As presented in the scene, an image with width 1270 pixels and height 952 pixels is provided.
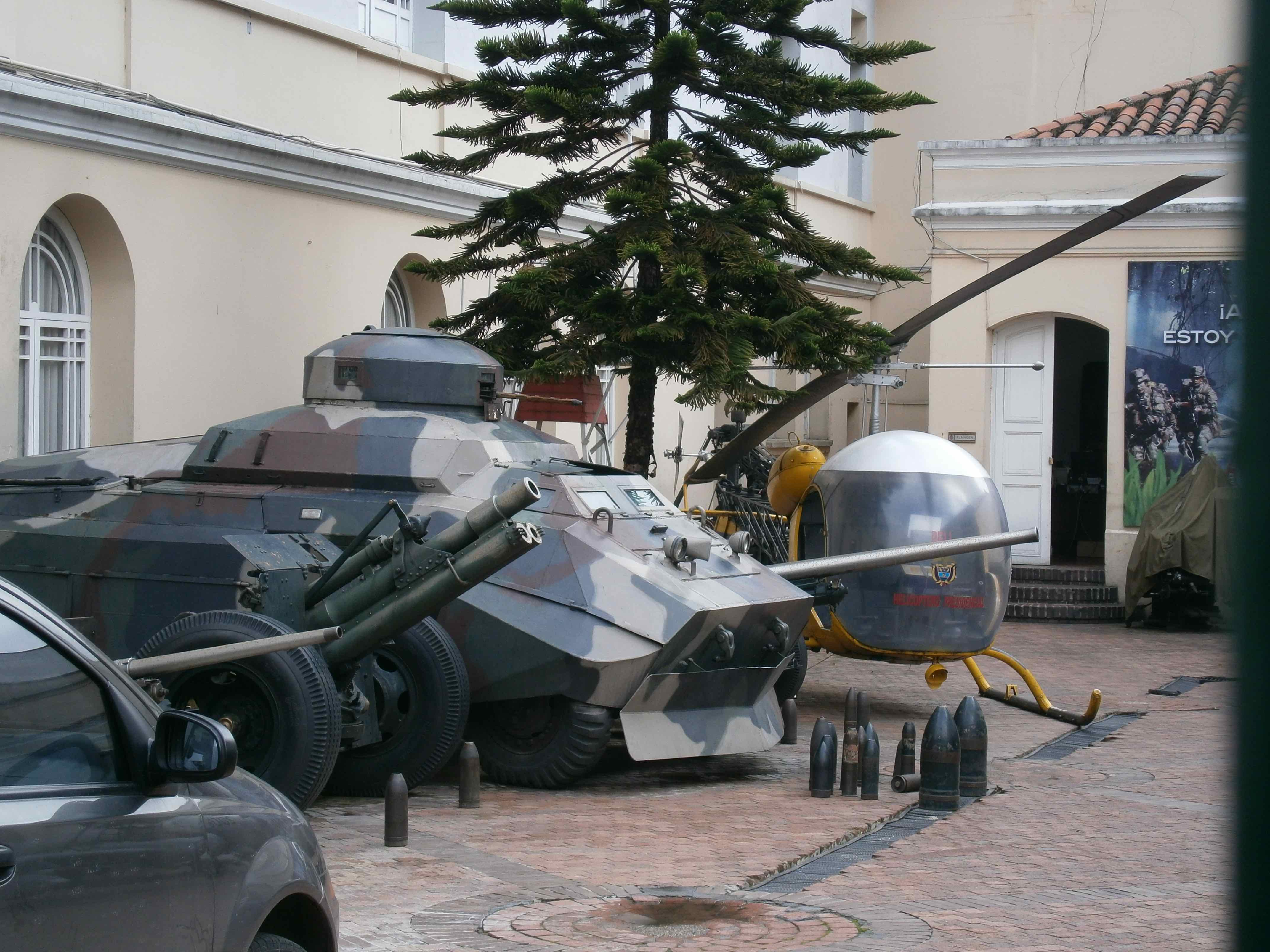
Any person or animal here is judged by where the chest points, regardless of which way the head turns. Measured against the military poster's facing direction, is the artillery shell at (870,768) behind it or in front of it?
in front

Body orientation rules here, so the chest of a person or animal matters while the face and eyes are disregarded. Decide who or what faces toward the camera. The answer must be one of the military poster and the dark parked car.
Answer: the military poster

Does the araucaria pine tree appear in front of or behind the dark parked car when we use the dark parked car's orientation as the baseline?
in front

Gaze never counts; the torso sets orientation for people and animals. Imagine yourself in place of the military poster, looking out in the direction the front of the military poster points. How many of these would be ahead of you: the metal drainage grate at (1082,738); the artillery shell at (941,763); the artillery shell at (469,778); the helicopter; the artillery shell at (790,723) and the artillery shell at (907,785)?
6

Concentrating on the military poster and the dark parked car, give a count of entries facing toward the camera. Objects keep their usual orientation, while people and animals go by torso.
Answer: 1

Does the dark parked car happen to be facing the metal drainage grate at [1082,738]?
yes

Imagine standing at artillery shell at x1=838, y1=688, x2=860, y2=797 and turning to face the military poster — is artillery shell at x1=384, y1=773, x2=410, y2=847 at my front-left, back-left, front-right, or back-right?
back-left

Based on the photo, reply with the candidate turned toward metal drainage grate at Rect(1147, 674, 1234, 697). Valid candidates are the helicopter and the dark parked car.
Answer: the dark parked car

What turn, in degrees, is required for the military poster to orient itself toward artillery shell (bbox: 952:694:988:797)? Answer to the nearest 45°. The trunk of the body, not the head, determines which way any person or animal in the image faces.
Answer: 0° — it already faces it

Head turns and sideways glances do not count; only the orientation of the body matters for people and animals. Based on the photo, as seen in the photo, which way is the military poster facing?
toward the camera

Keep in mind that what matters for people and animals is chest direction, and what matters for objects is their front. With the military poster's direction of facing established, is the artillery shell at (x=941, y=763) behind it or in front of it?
in front

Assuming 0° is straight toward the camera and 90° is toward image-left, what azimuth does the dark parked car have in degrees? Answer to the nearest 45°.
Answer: approximately 225°

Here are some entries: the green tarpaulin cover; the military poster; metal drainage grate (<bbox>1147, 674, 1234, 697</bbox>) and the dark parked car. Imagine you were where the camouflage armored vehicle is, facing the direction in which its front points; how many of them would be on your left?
3

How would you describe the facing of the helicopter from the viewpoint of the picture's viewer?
facing the viewer and to the right of the viewer

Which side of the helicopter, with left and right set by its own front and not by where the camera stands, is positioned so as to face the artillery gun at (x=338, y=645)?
right

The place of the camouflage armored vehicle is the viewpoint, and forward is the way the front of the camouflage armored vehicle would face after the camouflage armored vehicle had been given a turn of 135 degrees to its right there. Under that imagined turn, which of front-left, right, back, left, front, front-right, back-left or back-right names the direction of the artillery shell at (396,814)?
left
